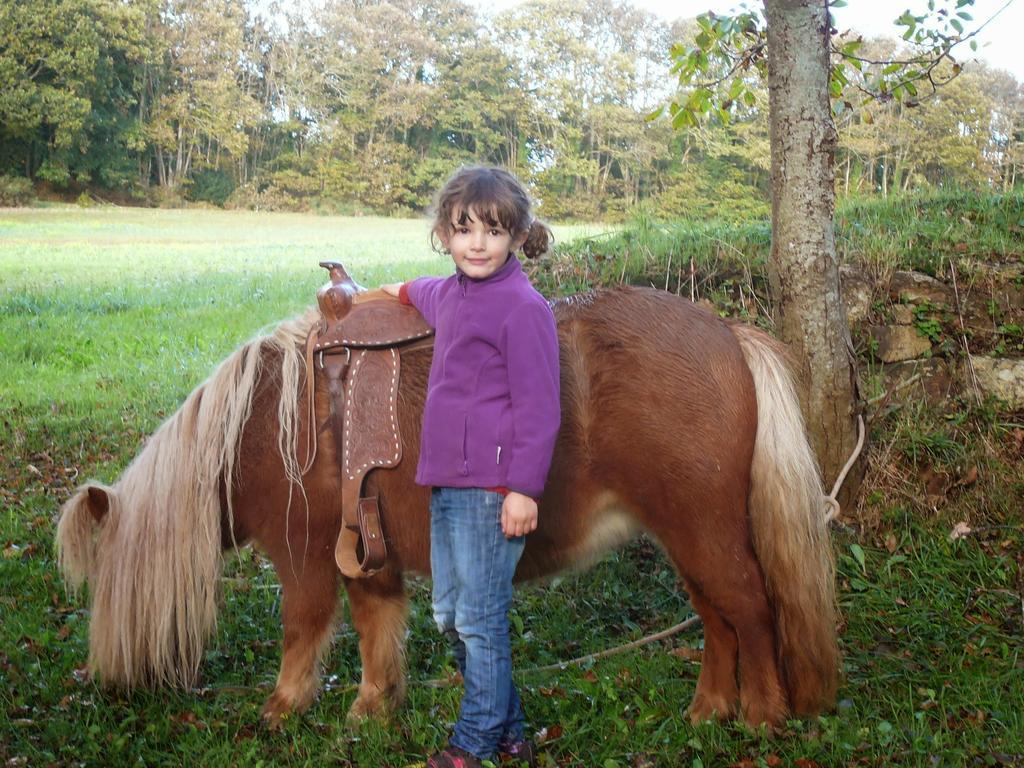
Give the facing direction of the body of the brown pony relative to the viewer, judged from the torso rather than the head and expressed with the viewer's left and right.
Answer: facing to the left of the viewer

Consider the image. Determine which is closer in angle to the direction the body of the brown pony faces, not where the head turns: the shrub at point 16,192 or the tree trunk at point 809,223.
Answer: the shrub

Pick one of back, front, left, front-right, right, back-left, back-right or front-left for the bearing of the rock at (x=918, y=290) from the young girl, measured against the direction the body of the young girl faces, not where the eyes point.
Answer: back

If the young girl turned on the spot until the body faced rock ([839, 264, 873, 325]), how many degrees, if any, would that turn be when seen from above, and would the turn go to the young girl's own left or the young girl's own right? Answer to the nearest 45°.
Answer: approximately 180°

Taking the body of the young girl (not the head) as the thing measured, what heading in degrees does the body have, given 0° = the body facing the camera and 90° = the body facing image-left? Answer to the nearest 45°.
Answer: approximately 45°

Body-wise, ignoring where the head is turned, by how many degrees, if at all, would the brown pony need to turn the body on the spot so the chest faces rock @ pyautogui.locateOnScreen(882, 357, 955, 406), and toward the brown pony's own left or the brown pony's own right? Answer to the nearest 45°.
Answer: approximately 135° to the brown pony's own right

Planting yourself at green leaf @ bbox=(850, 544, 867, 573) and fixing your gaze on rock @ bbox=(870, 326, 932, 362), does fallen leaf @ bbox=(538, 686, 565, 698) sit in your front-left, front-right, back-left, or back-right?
back-left

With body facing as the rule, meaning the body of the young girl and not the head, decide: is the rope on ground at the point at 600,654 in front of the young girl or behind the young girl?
behind

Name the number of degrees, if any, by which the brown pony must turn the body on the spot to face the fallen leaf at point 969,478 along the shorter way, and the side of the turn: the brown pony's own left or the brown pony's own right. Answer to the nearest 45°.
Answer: approximately 135° to the brown pony's own right

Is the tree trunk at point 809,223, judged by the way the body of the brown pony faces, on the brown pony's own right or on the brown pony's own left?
on the brown pony's own right

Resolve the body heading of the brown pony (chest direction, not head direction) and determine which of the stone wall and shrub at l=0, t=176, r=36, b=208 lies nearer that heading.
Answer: the shrub
